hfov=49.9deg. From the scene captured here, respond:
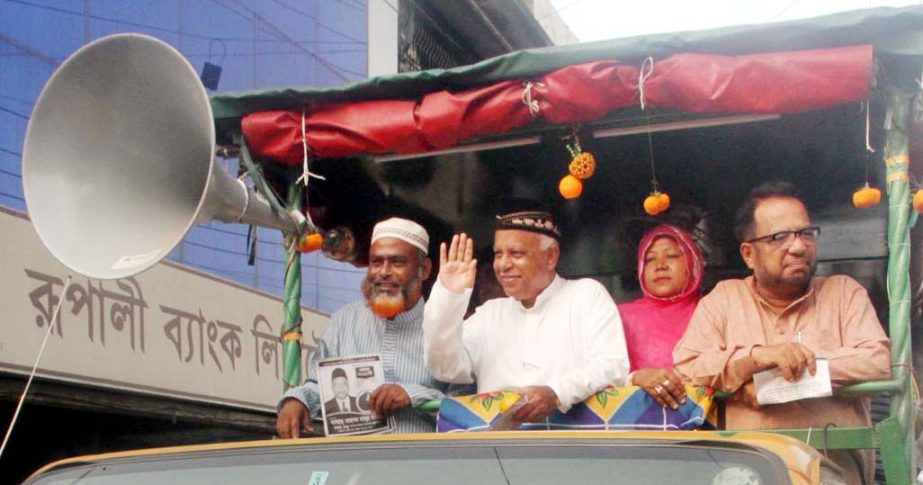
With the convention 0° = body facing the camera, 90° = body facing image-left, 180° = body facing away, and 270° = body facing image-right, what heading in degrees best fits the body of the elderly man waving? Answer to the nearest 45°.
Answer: approximately 45°

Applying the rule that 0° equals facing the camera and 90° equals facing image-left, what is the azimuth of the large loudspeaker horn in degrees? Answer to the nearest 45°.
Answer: approximately 45°

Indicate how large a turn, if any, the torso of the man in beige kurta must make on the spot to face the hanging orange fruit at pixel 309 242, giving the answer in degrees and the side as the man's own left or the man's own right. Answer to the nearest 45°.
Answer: approximately 90° to the man's own right
